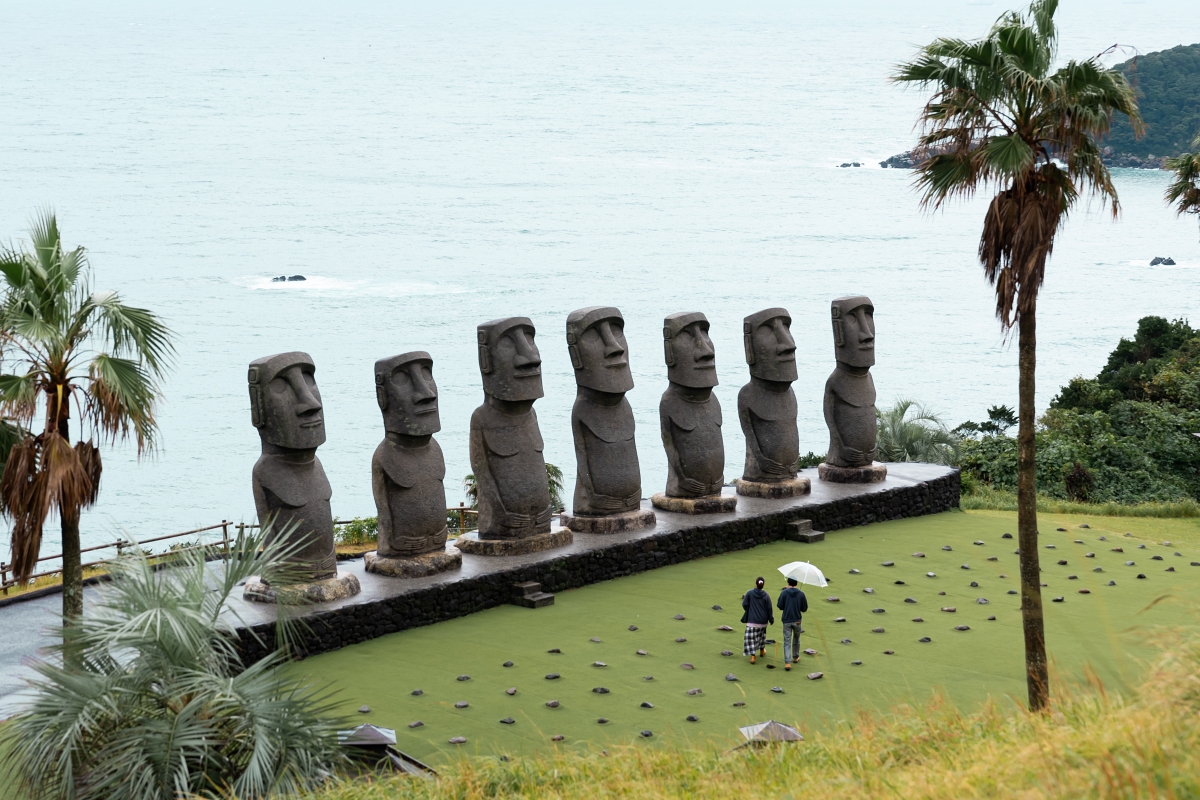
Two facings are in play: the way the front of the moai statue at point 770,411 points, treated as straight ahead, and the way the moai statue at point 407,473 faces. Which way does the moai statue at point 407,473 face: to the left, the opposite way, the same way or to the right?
the same way

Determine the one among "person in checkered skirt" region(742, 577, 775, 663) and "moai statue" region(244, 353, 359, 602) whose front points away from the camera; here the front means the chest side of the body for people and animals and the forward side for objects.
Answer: the person in checkered skirt

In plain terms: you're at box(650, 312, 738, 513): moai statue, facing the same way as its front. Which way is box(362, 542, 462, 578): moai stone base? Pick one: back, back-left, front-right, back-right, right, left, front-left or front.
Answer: right

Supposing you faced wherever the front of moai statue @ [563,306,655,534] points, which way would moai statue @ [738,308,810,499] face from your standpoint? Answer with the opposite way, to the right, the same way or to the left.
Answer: the same way

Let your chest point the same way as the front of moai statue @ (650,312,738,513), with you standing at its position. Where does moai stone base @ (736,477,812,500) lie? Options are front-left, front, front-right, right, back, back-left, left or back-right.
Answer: left

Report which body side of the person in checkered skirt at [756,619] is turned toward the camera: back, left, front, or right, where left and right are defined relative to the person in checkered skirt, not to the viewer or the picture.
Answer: back

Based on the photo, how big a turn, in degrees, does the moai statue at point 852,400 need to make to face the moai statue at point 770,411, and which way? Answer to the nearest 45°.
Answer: approximately 90° to its right

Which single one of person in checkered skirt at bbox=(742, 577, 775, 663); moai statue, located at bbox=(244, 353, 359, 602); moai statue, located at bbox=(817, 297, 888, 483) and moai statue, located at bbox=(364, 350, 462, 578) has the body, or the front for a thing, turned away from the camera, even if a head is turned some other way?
the person in checkered skirt

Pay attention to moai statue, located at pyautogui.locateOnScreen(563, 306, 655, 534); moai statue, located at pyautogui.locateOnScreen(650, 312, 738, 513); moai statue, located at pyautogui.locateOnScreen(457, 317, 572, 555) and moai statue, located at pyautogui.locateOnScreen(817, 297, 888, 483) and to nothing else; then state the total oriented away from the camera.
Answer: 0

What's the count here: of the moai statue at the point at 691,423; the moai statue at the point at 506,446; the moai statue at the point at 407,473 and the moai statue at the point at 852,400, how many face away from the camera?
0

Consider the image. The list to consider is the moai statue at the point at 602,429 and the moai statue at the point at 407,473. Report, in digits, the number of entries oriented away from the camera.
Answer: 0

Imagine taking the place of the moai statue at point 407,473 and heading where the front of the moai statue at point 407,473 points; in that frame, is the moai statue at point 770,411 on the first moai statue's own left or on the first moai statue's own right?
on the first moai statue's own left

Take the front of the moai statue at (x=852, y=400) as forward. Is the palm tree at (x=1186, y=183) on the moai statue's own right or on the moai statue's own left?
on the moai statue's own left

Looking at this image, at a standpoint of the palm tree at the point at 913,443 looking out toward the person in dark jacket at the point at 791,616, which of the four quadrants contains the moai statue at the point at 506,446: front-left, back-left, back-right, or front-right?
front-right

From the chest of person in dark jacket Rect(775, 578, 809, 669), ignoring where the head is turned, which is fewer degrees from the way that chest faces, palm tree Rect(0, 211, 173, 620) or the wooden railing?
the wooden railing

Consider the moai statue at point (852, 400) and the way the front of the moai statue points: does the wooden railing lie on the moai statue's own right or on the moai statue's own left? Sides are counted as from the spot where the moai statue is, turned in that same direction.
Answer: on the moai statue's own right

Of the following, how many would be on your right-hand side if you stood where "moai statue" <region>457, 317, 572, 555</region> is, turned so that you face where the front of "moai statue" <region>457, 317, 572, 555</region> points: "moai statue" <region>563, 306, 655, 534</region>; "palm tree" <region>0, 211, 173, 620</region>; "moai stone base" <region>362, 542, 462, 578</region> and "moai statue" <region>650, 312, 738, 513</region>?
2

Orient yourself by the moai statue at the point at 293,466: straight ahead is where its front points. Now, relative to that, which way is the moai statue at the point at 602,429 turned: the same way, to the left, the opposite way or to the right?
the same way

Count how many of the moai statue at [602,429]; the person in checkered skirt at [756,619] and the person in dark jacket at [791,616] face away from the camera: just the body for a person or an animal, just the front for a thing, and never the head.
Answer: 2

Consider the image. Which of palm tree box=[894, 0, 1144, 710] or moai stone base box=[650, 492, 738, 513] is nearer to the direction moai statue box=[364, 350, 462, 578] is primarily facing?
the palm tree

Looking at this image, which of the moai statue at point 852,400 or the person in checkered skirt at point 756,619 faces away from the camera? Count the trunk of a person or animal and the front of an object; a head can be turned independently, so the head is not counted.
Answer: the person in checkered skirt

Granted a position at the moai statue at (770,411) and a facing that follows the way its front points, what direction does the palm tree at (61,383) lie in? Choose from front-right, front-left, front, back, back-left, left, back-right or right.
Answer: right
